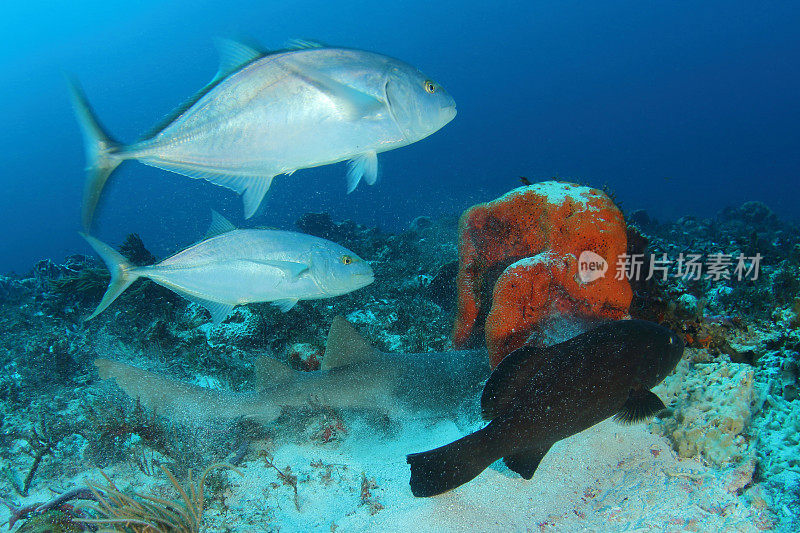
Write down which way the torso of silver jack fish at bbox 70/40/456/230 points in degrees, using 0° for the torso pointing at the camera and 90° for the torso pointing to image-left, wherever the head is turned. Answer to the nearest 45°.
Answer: approximately 270°

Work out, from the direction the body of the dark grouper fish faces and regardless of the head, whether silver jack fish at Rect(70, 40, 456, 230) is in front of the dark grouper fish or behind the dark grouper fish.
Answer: behind

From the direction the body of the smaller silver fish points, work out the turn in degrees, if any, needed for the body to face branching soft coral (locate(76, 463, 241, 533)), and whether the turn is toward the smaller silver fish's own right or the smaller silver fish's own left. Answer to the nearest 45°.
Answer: approximately 135° to the smaller silver fish's own right

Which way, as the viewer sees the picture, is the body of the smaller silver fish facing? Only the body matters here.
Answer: to the viewer's right

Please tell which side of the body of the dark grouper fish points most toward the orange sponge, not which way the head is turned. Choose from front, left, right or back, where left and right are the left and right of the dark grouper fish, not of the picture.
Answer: left

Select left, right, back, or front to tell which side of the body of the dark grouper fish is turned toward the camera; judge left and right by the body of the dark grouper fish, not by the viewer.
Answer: right

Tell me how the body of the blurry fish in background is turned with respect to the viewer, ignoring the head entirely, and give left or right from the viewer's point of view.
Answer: facing to the right of the viewer

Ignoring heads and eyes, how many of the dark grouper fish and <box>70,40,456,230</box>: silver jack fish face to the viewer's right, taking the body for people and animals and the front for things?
2
